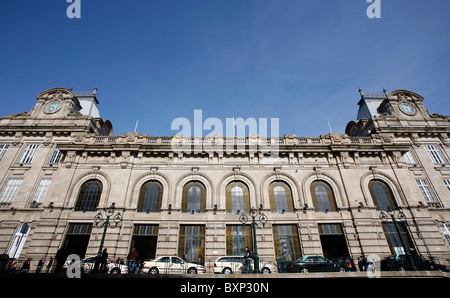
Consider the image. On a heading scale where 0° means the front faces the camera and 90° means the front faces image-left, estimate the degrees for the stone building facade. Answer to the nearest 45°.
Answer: approximately 0°
